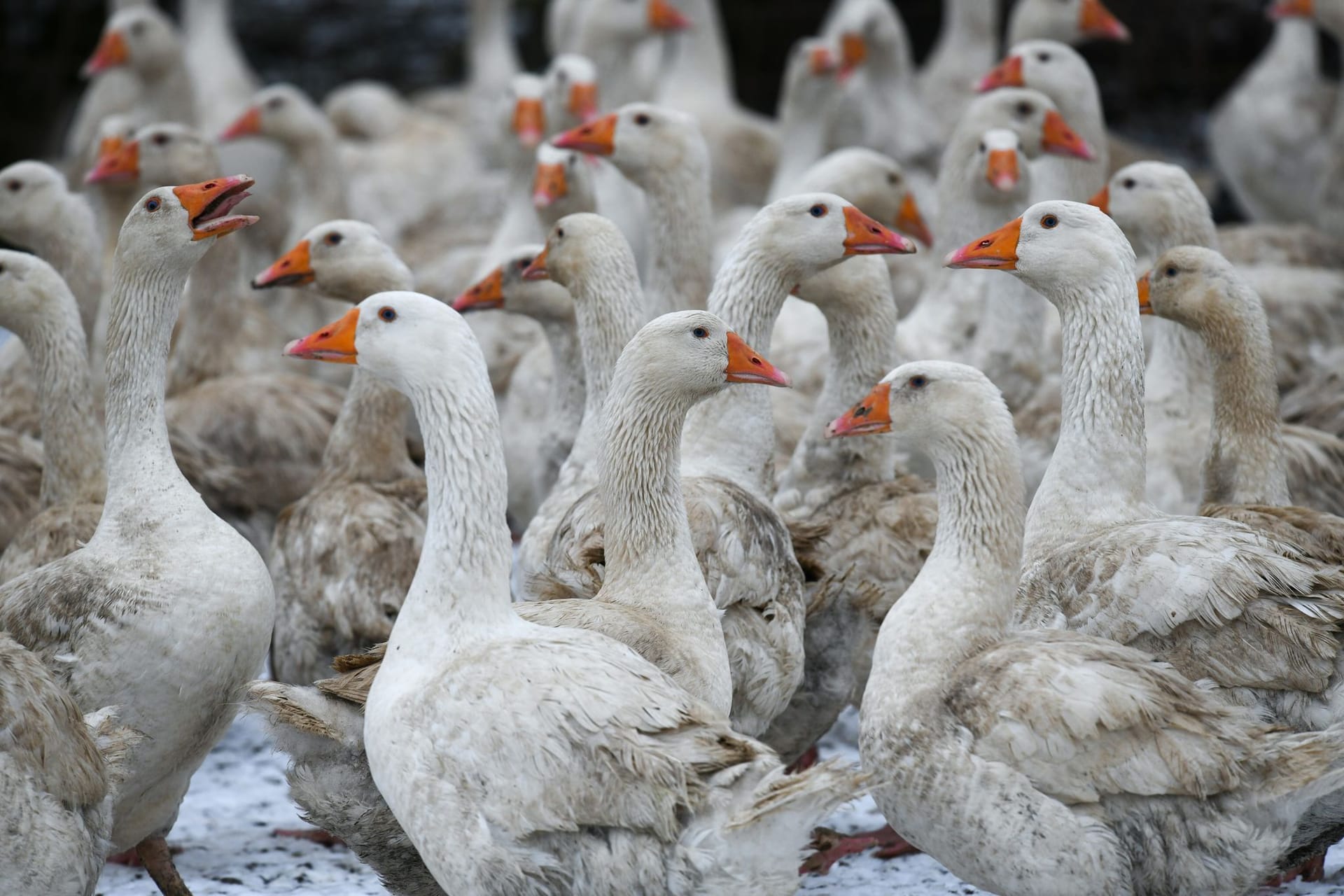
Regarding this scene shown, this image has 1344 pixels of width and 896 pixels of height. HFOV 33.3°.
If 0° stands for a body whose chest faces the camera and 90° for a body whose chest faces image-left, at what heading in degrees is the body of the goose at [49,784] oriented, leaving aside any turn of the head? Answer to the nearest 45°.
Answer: approximately 90°

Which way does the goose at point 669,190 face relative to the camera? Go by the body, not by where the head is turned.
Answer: to the viewer's left

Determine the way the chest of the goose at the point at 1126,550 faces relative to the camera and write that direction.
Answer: to the viewer's left

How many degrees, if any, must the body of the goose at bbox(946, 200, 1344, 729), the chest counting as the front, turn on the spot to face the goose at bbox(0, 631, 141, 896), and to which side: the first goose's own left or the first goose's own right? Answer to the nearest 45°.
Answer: approximately 45° to the first goose's own left

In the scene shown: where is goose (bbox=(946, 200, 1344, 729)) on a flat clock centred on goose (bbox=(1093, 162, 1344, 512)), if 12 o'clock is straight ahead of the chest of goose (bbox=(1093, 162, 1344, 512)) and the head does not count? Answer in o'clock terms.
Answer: goose (bbox=(946, 200, 1344, 729)) is roughly at 9 o'clock from goose (bbox=(1093, 162, 1344, 512)).

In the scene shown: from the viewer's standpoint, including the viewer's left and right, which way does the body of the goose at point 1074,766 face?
facing to the left of the viewer

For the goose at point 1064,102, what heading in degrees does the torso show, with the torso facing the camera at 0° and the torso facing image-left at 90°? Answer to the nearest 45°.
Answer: approximately 90°

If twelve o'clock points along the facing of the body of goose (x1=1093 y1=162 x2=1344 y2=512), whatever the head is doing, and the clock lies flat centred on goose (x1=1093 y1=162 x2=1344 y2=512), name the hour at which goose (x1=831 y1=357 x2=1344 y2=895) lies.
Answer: goose (x1=831 y1=357 x2=1344 y2=895) is roughly at 9 o'clock from goose (x1=1093 y1=162 x2=1344 y2=512).

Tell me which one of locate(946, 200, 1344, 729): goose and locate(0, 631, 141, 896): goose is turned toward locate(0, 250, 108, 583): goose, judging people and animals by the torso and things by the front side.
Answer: locate(946, 200, 1344, 729): goose

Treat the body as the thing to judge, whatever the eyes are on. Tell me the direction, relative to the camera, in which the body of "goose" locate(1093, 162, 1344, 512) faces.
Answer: to the viewer's left
